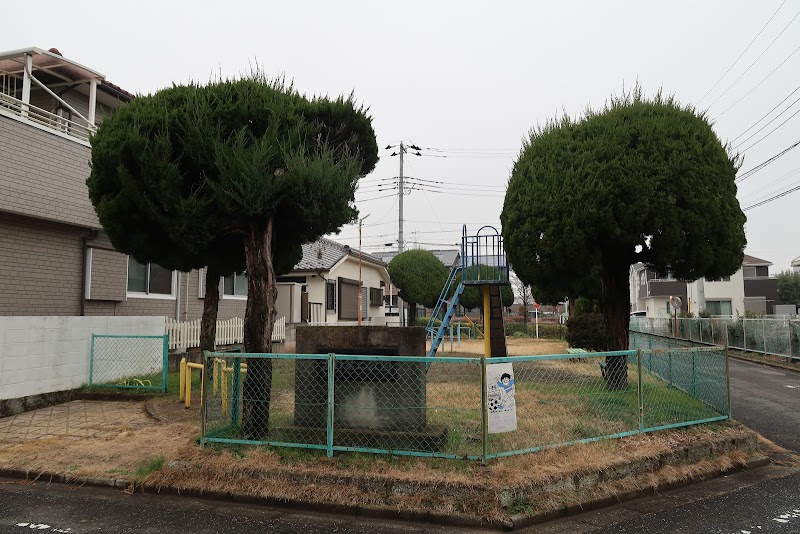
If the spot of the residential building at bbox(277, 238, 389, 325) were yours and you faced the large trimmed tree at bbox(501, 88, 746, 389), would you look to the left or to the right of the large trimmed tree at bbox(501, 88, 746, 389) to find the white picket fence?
right

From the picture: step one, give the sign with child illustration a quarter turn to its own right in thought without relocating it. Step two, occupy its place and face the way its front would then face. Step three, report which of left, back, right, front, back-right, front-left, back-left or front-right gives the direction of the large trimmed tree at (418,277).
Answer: right

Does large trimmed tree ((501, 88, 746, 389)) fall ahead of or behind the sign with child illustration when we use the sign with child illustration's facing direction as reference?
behind

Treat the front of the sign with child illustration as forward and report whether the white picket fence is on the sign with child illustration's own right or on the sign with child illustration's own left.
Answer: on the sign with child illustration's own right

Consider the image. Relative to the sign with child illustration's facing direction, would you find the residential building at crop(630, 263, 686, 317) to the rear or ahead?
to the rear

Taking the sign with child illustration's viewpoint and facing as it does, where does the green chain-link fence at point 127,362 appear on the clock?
The green chain-link fence is roughly at 4 o'clock from the sign with child illustration.

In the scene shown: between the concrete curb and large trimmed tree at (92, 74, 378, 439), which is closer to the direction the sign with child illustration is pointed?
the concrete curb

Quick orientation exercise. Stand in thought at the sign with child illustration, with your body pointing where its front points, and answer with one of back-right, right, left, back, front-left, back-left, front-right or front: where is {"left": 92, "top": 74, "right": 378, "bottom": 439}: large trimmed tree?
right

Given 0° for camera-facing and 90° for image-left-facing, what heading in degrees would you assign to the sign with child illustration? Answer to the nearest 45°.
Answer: approximately 0°

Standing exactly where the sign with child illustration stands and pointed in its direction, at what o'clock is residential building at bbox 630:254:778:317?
The residential building is roughly at 7 o'clock from the sign with child illustration.

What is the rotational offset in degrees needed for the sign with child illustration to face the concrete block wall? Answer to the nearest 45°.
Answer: approximately 90° to its right
